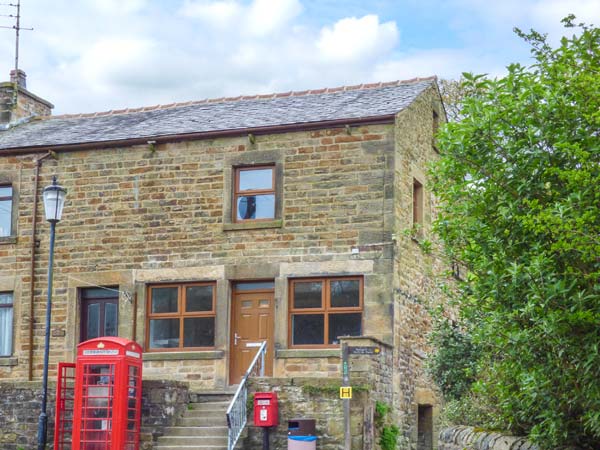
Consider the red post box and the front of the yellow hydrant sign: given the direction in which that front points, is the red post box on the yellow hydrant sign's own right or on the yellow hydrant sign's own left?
on the yellow hydrant sign's own right

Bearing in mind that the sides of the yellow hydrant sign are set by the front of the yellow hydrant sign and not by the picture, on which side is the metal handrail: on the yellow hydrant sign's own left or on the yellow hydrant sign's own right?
on the yellow hydrant sign's own right

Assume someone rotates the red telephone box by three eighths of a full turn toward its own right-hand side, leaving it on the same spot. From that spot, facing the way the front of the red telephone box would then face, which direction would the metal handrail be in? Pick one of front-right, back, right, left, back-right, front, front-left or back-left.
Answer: back-right

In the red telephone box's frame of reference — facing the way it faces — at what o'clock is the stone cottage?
The stone cottage is roughly at 7 o'clock from the red telephone box.

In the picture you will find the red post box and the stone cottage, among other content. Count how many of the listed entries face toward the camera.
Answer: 2

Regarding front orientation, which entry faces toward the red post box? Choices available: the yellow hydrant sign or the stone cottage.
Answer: the stone cottage

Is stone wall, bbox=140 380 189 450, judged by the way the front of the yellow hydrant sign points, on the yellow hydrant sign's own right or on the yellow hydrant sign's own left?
on the yellow hydrant sign's own right

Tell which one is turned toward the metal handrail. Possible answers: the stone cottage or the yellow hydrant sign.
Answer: the stone cottage

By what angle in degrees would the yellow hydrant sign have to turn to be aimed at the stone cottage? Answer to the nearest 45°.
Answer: approximately 135° to its right

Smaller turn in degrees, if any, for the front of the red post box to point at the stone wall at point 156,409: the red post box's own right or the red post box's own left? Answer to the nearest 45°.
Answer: approximately 90° to the red post box's own right
